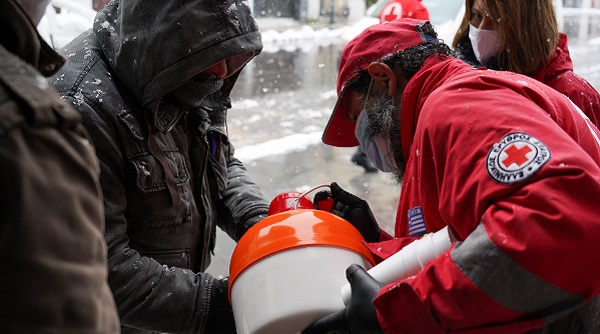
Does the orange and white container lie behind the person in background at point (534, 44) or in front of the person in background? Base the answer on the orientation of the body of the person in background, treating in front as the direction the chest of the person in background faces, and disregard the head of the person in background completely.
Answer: in front

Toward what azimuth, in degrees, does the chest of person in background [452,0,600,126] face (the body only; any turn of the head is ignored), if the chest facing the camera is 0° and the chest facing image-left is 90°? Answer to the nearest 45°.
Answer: approximately 45°

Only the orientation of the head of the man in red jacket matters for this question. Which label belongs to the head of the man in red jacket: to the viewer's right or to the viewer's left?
to the viewer's left

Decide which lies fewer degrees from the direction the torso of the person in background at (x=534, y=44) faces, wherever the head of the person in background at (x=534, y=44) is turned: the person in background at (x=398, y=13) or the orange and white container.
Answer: the orange and white container

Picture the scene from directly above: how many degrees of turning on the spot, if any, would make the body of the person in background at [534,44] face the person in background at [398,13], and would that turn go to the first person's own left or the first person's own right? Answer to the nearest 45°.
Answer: approximately 90° to the first person's own right

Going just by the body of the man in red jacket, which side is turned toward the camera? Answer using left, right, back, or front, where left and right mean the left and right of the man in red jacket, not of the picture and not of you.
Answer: left

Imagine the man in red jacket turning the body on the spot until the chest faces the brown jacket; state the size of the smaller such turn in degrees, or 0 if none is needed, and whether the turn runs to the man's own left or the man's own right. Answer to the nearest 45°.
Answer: approximately 45° to the man's own left

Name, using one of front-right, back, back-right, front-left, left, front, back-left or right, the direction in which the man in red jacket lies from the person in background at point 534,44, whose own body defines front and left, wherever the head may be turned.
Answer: front-left

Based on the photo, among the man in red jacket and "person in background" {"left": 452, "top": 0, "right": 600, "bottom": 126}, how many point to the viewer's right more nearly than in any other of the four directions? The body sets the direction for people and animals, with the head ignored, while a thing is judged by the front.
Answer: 0

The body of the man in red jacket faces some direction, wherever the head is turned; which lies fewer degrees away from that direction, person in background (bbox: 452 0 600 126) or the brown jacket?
the brown jacket
